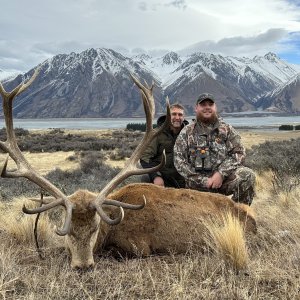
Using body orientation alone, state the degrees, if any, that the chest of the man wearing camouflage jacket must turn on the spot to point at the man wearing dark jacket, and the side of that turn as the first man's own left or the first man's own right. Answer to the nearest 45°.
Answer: approximately 135° to the first man's own right

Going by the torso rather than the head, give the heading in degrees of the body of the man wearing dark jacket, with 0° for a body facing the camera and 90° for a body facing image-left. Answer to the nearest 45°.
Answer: approximately 0°

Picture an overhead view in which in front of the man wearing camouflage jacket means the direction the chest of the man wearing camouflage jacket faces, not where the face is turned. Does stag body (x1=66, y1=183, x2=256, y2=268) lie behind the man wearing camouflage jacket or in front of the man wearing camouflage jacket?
in front

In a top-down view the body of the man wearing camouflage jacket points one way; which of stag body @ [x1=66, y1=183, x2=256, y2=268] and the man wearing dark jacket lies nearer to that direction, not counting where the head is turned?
the stag body

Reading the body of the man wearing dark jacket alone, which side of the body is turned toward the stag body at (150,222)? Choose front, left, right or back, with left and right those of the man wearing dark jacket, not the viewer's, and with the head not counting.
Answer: front

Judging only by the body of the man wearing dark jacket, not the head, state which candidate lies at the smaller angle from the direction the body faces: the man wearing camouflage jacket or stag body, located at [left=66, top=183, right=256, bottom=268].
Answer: the stag body

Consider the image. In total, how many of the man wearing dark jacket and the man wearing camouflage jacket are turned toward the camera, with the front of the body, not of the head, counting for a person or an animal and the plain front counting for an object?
2
